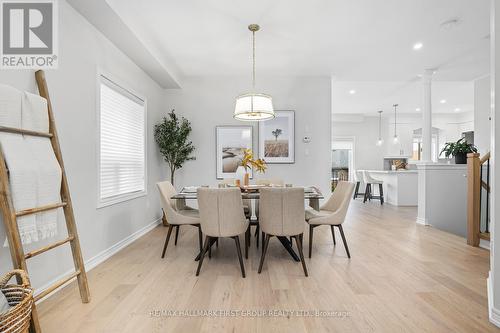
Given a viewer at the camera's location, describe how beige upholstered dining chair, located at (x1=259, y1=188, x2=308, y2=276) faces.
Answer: facing away from the viewer

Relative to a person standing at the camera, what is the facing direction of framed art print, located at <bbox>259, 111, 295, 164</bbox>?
facing the viewer

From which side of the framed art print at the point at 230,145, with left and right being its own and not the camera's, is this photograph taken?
front

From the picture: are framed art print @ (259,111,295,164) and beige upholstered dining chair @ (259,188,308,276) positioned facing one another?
yes

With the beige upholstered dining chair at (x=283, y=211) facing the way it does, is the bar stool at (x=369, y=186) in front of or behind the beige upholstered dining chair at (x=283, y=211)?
in front

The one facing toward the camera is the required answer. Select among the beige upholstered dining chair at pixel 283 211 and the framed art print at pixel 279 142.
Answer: the framed art print

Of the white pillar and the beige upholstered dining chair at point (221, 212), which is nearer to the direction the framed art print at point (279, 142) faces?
the beige upholstered dining chair

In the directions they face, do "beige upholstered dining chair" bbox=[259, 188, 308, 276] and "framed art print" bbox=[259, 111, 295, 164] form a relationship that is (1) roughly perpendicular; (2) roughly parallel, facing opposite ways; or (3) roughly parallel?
roughly parallel, facing opposite ways

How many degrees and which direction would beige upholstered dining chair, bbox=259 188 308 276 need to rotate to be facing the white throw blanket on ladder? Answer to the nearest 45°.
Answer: approximately 135° to its left

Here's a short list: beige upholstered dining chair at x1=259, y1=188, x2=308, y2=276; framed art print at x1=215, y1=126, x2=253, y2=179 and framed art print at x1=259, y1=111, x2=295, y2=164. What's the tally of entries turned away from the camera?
1

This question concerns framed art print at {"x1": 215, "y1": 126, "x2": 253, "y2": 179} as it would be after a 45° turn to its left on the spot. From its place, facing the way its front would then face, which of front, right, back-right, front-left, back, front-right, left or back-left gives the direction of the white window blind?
right

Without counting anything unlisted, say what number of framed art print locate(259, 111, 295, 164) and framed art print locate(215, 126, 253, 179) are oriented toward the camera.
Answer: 2

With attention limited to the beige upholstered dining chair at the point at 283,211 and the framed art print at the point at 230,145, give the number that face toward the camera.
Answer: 1

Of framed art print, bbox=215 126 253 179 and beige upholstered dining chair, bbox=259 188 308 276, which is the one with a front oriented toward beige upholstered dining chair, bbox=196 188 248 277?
the framed art print

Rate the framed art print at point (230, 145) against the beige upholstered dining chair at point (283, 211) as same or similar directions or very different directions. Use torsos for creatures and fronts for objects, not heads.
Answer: very different directions

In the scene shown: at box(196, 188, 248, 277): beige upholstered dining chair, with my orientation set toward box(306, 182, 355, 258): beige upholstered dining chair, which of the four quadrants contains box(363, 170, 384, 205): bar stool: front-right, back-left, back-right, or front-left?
front-left
